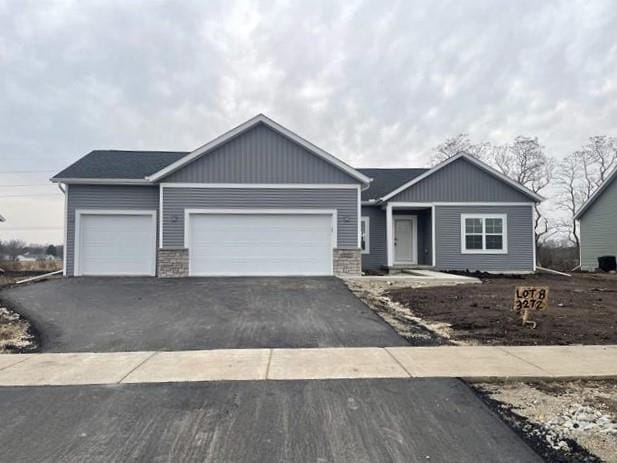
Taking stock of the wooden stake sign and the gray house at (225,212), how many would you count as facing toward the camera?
2

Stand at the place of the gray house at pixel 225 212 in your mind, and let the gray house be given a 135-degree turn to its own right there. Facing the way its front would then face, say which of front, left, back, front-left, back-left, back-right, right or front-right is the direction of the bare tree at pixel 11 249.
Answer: front

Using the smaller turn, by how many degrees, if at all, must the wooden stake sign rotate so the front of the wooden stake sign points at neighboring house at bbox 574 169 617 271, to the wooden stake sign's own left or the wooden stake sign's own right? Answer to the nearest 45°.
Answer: approximately 180°

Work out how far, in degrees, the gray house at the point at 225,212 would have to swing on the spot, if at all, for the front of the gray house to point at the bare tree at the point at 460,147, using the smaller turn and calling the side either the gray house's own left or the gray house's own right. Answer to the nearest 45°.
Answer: approximately 135° to the gray house's own left

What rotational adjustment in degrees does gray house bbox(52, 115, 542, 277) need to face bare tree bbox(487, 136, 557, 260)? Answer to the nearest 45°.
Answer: approximately 135° to its left

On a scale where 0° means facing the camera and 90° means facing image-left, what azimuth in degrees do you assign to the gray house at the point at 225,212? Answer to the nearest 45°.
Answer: approximately 0°

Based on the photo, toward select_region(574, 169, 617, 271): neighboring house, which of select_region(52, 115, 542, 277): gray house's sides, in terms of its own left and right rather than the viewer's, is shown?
left

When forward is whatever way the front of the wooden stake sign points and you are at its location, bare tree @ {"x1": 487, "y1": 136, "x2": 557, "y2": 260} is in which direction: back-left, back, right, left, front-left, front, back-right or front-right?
back

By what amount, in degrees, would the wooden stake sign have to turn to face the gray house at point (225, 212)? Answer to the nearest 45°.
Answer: approximately 90° to its right

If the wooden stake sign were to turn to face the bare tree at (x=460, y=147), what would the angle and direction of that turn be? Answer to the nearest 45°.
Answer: approximately 180°

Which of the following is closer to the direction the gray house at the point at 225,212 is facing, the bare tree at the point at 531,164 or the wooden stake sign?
the wooden stake sign
